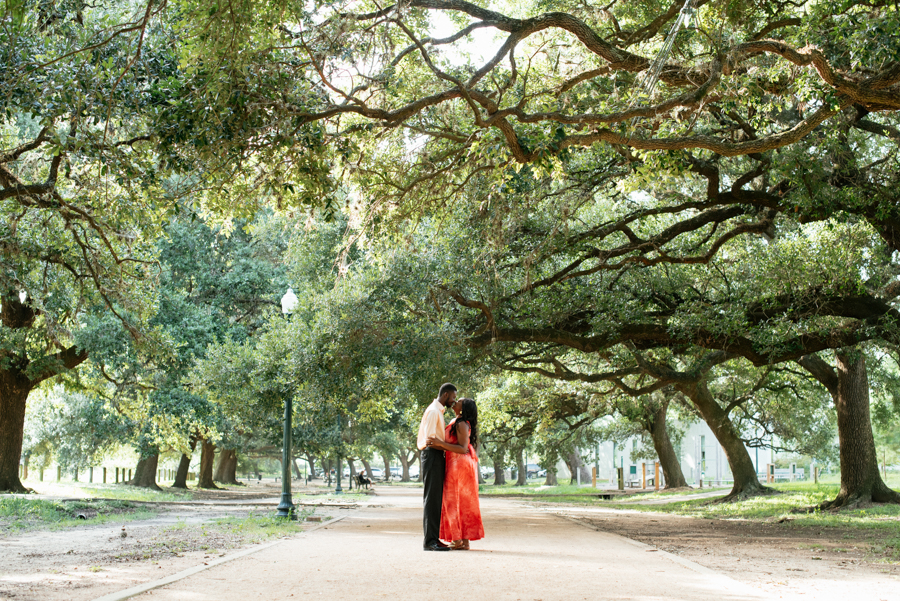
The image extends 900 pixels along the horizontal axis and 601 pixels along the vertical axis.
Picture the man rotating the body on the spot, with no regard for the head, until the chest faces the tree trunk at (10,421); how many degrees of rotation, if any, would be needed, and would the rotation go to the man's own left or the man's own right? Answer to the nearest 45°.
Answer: approximately 135° to the man's own left

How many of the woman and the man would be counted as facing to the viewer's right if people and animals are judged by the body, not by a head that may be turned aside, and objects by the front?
1

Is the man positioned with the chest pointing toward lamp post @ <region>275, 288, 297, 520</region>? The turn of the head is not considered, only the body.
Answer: no

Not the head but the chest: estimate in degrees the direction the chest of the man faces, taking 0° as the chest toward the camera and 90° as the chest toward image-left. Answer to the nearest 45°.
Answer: approximately 270°

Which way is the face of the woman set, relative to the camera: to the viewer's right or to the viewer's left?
to the viewer's left

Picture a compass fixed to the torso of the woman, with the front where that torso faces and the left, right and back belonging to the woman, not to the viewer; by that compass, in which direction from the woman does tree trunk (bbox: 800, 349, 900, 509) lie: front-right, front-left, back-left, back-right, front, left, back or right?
back-right

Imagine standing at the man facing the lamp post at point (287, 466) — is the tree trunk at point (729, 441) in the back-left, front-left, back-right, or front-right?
front-right

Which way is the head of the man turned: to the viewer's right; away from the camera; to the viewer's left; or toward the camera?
to the viewer's right

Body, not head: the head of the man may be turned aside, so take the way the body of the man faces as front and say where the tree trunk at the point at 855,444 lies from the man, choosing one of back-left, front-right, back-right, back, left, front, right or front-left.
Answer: front-left

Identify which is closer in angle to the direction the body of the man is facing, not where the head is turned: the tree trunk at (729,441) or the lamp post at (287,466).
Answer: the tree trunk

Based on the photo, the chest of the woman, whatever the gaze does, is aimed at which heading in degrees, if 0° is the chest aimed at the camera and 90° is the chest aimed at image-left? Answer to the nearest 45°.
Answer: approximately 90°

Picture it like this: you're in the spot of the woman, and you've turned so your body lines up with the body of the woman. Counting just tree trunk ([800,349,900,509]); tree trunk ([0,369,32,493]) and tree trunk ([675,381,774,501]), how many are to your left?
0

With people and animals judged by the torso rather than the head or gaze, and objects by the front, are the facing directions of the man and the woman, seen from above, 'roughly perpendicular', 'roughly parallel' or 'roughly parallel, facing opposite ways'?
roughly parallel, facing opposite ways

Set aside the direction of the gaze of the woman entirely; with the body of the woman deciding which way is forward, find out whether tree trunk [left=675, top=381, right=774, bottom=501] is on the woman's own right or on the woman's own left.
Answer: on the woman's own right
